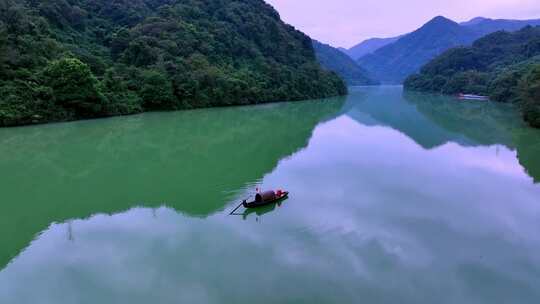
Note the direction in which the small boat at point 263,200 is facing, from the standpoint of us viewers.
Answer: facing away from the viewer and to the right of the viewer

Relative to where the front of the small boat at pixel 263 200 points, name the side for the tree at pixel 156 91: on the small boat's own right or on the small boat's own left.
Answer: on the small boat's own left

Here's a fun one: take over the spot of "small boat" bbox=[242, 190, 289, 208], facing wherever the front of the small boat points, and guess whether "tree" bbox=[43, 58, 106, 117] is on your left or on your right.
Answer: on your left

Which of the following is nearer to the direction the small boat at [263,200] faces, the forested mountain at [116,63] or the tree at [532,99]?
the tree

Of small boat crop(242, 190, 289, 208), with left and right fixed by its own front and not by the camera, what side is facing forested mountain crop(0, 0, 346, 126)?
left

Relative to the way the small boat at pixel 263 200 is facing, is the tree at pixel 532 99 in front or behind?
in front
